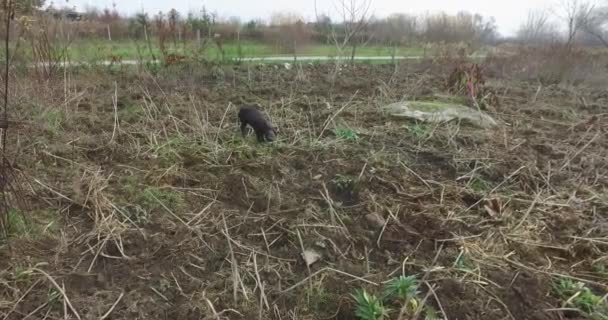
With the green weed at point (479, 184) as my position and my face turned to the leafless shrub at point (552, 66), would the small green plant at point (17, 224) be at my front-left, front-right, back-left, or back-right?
back-left

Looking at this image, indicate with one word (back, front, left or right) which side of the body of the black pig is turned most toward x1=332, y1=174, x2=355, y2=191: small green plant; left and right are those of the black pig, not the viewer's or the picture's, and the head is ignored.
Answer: front

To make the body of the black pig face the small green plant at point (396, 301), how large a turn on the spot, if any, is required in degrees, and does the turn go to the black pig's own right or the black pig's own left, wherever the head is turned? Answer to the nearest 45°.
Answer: approximately 45° to the black pig's own right

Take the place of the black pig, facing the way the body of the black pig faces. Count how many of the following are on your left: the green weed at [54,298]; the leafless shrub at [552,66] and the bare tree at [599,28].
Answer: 2

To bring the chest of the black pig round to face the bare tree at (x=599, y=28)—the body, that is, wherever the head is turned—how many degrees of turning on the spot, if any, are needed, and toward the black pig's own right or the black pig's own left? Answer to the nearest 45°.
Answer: approximately 90° to the black pig's own left

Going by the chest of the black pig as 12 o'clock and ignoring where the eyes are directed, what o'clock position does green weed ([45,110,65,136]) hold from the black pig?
The green weed is roughly at 5 o'clock from the black pig.

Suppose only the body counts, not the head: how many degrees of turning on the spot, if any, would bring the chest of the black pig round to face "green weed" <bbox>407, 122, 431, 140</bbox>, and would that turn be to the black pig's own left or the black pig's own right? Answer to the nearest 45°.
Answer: approximately 45° to the black pig's own left

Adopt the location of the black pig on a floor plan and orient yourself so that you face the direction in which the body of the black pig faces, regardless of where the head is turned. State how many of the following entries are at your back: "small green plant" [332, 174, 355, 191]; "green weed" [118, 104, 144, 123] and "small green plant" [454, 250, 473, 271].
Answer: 1

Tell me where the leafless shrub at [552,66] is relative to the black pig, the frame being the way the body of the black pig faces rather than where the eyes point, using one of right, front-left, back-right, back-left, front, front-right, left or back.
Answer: left

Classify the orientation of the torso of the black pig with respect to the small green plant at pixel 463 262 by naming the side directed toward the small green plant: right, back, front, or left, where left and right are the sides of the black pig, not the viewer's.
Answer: front
